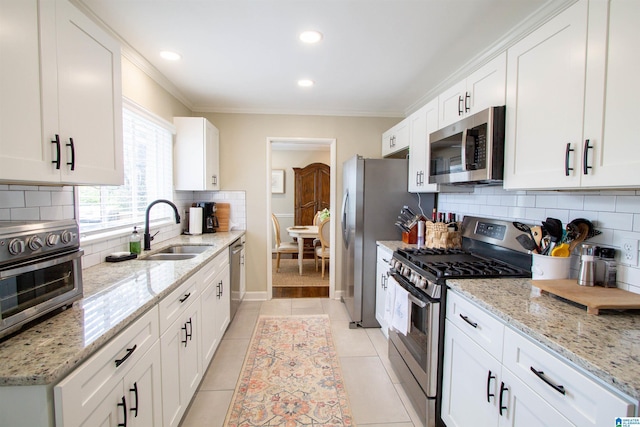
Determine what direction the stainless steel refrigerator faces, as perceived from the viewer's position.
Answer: facing to the left of the viewer

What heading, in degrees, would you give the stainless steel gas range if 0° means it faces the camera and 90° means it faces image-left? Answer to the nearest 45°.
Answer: approximately 45°

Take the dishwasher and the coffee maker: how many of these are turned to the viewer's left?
0

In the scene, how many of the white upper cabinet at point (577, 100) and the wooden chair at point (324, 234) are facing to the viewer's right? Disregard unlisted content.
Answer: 0

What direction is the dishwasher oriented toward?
to the viewer's right

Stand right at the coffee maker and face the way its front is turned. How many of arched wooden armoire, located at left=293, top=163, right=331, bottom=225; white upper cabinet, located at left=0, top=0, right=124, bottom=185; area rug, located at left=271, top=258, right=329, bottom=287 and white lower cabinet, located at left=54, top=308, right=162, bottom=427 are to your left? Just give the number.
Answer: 2

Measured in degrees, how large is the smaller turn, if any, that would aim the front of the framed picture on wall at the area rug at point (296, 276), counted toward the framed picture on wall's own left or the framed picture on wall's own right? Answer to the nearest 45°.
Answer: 0° — it already faces it

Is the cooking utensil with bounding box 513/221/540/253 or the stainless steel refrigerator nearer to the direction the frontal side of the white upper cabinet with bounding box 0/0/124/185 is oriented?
the cooking utensil

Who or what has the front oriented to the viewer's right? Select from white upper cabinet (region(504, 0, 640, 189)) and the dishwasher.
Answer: the dishwasher

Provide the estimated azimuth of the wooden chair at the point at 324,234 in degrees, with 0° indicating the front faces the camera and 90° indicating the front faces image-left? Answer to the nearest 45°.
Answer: approximately 135°

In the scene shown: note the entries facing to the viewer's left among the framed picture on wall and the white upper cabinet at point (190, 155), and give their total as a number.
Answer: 0

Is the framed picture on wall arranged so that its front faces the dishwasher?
yes

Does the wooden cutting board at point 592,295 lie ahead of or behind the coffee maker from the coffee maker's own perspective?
ahead

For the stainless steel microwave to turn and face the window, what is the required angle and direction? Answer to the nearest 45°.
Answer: approximately 45° to its right

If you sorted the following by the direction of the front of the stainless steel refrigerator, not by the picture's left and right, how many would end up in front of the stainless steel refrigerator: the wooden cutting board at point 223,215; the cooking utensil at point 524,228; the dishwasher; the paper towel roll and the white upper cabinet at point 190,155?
4
